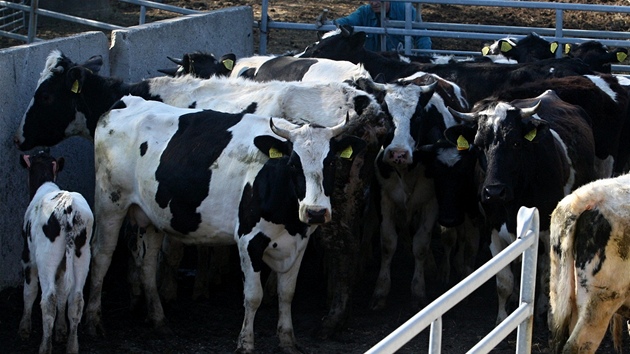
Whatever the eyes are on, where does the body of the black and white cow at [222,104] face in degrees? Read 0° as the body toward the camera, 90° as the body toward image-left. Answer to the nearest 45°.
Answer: approximately 90°

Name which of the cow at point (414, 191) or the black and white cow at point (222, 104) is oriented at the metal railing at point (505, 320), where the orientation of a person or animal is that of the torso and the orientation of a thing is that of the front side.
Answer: the cow

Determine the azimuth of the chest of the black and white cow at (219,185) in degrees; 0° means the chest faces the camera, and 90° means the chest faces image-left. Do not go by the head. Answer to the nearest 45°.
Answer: approximately 315°

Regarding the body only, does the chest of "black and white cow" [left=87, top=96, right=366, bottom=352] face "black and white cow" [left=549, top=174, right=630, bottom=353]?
yes

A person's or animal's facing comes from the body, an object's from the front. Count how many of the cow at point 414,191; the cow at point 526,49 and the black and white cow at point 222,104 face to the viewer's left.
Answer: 1

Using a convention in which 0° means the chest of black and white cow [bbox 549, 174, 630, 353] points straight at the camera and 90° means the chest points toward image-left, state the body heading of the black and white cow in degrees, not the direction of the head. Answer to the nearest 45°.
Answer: approximately 225°

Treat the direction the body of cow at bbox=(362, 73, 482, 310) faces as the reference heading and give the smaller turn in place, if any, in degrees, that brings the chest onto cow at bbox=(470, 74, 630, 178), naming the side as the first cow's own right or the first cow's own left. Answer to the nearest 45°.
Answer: approximately 135° to the first cow's own left

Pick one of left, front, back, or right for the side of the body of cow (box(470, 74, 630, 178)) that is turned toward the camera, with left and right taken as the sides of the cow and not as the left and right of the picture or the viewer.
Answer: left

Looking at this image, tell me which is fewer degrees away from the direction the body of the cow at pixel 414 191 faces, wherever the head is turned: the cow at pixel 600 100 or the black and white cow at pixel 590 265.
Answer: the black and white cow

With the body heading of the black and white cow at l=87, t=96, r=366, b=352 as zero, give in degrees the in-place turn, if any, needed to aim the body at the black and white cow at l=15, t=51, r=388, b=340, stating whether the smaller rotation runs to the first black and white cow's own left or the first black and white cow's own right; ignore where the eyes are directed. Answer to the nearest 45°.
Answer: approximately 135° to the first black and white cow's own left

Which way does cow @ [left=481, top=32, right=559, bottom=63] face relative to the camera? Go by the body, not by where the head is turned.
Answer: toward the camera

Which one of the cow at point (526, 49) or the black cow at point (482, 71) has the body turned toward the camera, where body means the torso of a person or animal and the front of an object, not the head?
the cow

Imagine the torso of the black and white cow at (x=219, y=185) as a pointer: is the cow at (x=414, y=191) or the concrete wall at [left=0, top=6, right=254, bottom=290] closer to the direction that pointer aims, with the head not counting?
the cow

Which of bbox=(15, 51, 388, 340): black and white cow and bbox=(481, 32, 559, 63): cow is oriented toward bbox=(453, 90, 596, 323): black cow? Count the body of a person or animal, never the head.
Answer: the cow

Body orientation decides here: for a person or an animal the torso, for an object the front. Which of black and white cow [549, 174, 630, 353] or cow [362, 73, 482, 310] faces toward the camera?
the cow
